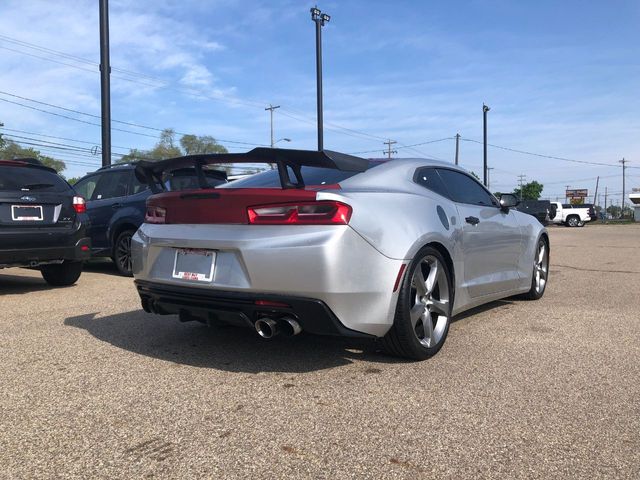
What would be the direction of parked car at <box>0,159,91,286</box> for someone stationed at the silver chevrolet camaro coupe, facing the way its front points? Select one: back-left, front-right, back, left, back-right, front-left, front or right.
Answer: left

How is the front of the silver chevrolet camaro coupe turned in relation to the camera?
facing away from the viewer and to the right of the viewer

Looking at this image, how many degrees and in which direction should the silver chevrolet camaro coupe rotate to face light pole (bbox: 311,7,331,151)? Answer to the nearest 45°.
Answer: approximately 45° to its left

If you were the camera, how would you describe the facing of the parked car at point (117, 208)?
facing away from the viewer and to the left of the viewer

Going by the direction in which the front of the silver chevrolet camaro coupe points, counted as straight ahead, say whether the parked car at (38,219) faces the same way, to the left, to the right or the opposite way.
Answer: to the left

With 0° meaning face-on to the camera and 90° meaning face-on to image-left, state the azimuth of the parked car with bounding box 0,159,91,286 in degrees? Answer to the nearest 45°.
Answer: approximately 180°

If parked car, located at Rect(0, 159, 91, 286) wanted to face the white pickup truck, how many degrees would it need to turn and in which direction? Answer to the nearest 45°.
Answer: approximately 45° to its right

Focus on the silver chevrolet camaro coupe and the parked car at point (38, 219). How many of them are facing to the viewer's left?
0

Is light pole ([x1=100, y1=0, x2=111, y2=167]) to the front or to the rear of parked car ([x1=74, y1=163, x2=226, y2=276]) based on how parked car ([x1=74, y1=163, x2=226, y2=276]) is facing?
to the front

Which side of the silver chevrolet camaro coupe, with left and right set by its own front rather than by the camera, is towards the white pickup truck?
front

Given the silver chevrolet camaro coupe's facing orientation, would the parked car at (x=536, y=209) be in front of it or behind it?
in front

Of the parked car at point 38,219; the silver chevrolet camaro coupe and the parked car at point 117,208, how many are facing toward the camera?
0

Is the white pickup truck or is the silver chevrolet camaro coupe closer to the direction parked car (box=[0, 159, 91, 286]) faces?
the white pickup truck

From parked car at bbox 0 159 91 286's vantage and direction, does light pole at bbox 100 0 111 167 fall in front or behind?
in front

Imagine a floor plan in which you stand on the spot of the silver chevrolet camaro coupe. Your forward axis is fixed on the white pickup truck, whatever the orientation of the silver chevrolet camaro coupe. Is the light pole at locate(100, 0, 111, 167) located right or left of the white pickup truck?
left
